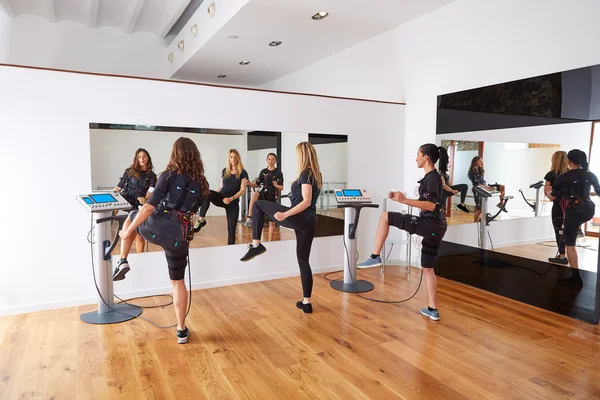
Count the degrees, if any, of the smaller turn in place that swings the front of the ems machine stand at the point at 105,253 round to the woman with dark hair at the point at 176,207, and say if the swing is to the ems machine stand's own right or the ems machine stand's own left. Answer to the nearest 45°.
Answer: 0° — it already faces them

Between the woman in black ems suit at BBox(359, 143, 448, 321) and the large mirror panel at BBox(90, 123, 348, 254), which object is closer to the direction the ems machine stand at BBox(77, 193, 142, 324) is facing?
the woman in black ems suit

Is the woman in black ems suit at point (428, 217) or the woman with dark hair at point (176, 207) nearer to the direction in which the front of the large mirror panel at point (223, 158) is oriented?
the woman with dark hair

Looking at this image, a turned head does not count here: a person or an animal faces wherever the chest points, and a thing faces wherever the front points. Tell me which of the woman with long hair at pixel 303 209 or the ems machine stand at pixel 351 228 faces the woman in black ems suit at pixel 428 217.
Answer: the ems machine stand

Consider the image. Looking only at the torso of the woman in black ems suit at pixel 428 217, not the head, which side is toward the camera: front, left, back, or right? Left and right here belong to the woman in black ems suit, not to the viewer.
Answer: left

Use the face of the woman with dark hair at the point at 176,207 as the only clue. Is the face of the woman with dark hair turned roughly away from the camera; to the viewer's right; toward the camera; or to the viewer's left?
away from the camera
